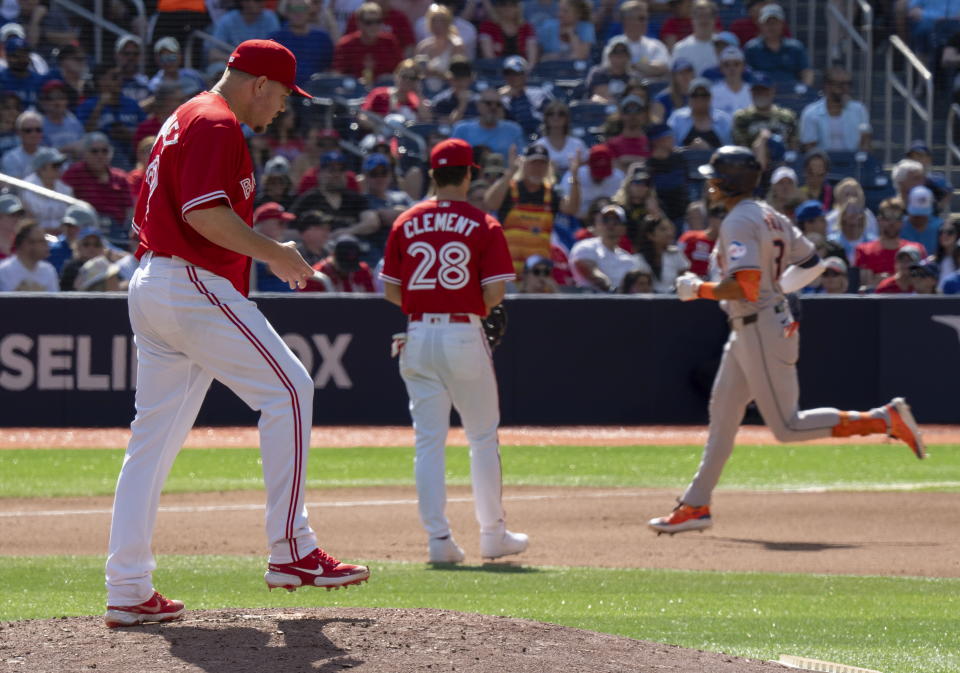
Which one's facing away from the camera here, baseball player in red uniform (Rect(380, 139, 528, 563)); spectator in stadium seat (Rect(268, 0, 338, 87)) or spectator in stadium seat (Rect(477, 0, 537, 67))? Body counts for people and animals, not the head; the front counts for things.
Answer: the baseball player in red uniform

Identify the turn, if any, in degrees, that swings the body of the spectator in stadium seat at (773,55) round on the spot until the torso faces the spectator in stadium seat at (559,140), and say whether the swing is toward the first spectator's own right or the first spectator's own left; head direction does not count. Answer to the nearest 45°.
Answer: approximately 45° to the first spectator's own right

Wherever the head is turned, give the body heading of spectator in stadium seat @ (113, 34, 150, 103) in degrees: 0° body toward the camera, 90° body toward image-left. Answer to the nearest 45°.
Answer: approximately 0°

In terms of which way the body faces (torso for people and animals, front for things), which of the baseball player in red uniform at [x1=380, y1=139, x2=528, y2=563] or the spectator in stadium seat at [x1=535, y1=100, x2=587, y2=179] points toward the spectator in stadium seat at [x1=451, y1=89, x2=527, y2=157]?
the baseball player in red uniform

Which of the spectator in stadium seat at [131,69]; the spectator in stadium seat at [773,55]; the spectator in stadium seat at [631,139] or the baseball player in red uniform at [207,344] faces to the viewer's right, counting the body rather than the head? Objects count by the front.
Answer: the baseball player in red uniform

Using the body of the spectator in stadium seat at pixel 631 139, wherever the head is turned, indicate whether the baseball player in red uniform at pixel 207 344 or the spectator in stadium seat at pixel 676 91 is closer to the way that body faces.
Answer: the baseball player in red uniform

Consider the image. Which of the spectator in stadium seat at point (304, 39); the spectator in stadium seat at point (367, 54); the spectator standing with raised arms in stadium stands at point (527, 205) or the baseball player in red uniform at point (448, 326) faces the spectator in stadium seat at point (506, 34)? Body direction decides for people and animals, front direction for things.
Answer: the baseball player in red uniform

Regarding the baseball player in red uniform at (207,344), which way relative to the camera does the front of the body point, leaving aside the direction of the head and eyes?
to the viewer's right
